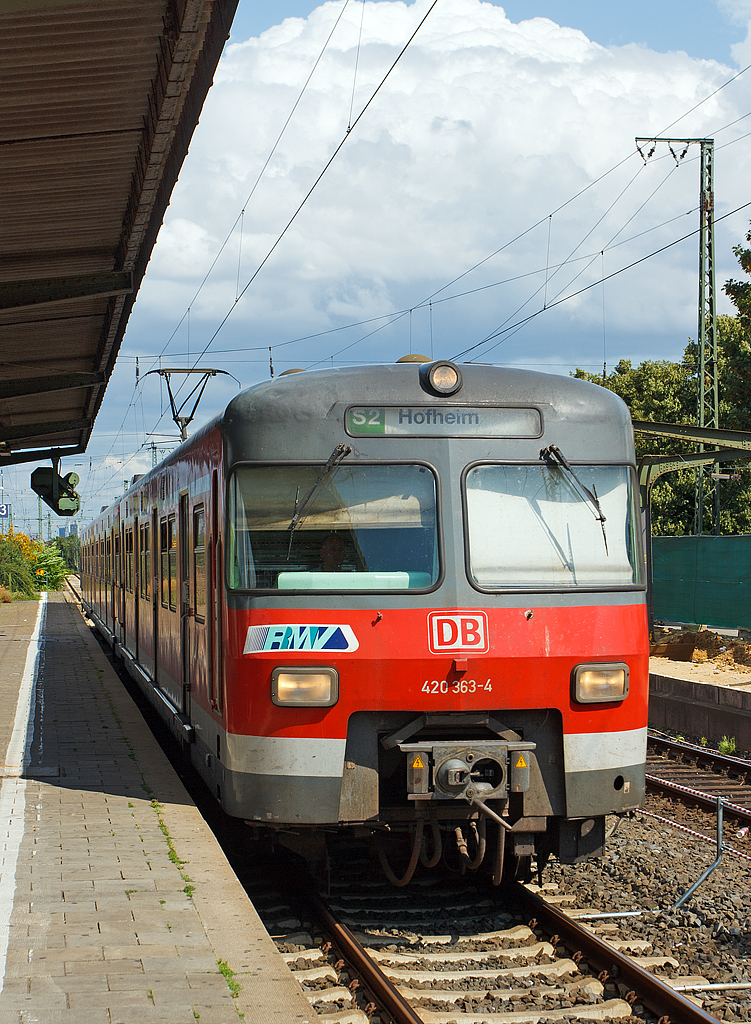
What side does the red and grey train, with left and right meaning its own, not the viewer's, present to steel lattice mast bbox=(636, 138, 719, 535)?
left

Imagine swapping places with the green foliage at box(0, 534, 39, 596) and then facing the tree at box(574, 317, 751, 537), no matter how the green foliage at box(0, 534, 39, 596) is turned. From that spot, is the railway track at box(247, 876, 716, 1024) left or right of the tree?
right

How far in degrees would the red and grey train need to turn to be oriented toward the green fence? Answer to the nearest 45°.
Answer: approximately 90° to its left

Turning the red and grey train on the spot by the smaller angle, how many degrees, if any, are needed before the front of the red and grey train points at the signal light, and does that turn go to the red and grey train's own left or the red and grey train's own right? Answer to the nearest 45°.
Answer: approximately 180°

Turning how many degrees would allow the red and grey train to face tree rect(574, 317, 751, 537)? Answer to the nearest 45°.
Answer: approximately 135° to its left

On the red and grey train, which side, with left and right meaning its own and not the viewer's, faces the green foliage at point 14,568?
back

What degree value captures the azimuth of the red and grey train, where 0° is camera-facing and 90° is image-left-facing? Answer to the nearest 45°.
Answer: approximately 315°
